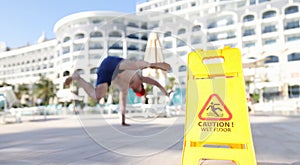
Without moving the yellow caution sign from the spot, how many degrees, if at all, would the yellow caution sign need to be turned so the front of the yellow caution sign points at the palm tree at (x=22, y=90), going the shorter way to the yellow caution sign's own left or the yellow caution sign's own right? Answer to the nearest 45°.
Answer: approximately 135° to the yellow caution sign's own right

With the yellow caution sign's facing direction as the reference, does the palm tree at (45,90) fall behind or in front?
behind

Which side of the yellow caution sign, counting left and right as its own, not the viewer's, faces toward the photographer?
front

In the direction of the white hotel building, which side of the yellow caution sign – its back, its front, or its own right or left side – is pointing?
back
